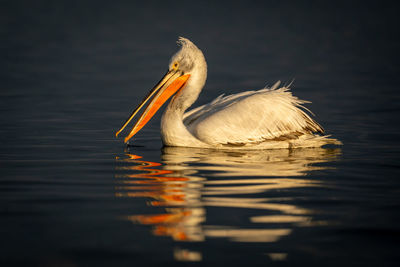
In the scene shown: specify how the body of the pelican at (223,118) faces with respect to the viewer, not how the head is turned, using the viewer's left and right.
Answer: facing to the left of the viewer
